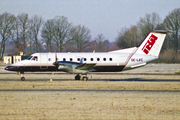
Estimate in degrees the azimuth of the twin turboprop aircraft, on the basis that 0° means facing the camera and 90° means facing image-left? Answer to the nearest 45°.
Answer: approximately 90°
